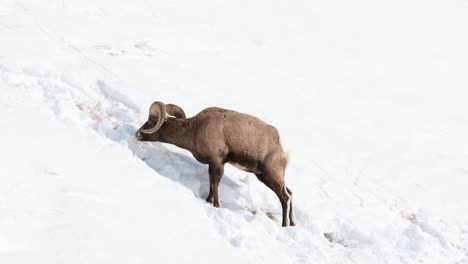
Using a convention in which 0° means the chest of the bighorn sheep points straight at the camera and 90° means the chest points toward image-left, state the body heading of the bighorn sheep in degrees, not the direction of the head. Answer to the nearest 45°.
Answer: approximately 90°
